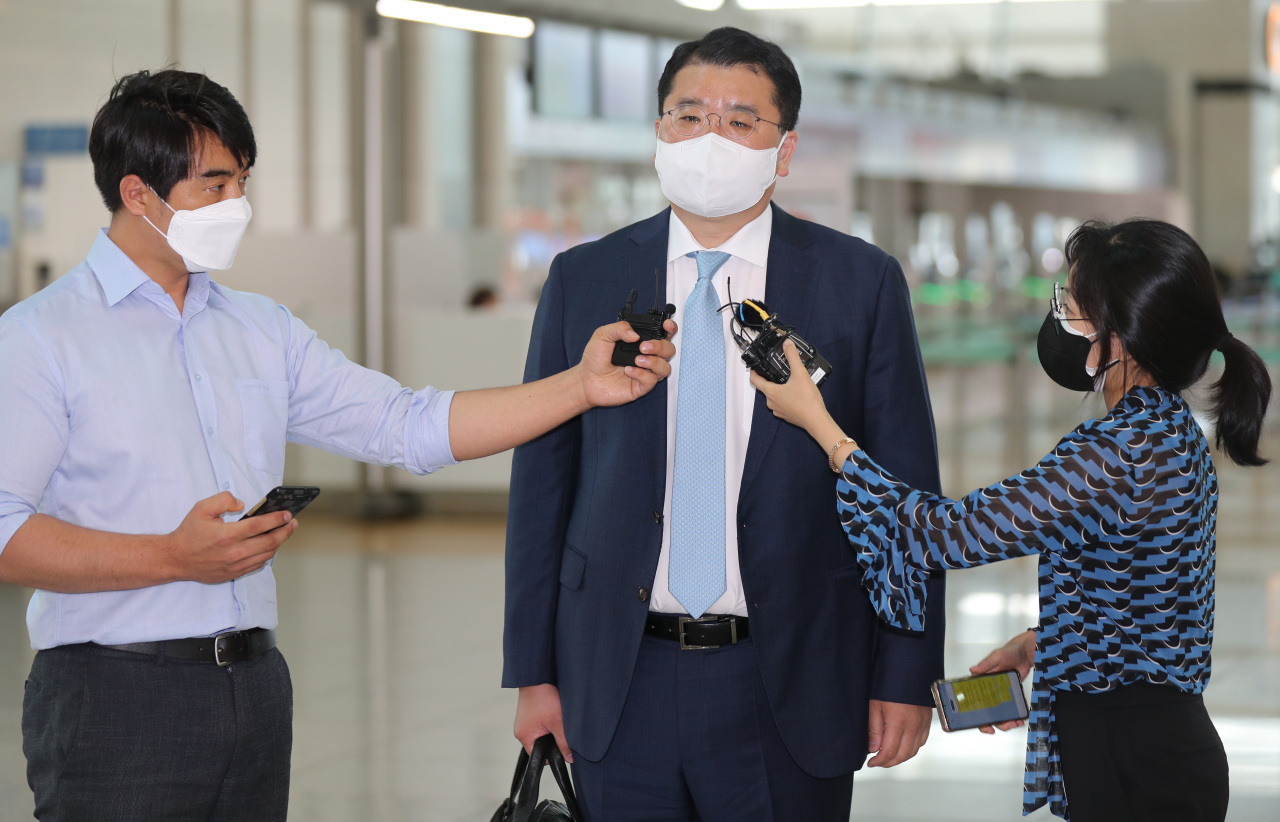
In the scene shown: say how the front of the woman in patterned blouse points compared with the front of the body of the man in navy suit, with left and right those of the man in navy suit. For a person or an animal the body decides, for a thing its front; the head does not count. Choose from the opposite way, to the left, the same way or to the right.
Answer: to the right

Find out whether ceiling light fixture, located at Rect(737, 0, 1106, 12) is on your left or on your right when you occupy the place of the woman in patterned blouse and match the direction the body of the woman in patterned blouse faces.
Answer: on your right

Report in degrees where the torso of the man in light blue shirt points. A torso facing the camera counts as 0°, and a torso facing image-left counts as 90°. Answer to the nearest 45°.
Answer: approximately 315°

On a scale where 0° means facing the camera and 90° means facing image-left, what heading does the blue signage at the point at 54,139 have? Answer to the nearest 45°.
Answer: approximately 0°

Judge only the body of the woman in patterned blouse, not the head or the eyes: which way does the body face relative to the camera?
to the viewer's left

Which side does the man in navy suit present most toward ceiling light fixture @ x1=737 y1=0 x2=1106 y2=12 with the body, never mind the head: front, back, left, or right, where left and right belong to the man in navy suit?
back

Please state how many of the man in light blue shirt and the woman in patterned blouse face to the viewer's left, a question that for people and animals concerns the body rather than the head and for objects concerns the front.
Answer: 1

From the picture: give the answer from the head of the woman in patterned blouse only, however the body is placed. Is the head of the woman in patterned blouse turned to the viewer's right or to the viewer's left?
to the viewer's left

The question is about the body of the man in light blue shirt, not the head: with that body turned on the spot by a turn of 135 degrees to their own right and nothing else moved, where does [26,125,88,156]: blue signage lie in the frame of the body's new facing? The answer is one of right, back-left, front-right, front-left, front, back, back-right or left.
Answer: right
